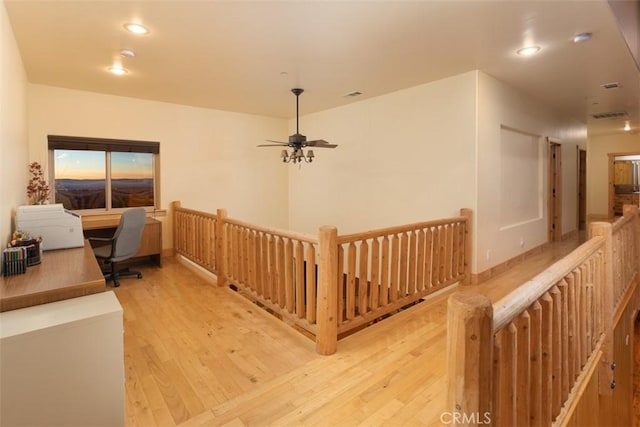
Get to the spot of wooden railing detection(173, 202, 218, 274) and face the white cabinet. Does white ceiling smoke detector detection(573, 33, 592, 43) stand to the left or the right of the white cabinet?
left

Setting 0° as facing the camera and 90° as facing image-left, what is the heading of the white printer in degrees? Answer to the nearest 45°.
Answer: approximately 270°

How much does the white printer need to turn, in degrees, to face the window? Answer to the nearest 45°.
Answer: approximately 90° to its left

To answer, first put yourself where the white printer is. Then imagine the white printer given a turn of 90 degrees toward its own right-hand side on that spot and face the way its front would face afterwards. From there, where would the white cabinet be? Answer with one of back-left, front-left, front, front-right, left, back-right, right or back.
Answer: front

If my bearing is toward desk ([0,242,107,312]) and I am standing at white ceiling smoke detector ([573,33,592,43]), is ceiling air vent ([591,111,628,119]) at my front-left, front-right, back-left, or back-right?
back-right

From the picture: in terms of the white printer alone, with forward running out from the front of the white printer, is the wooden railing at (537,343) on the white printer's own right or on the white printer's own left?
on the white printer's own right
